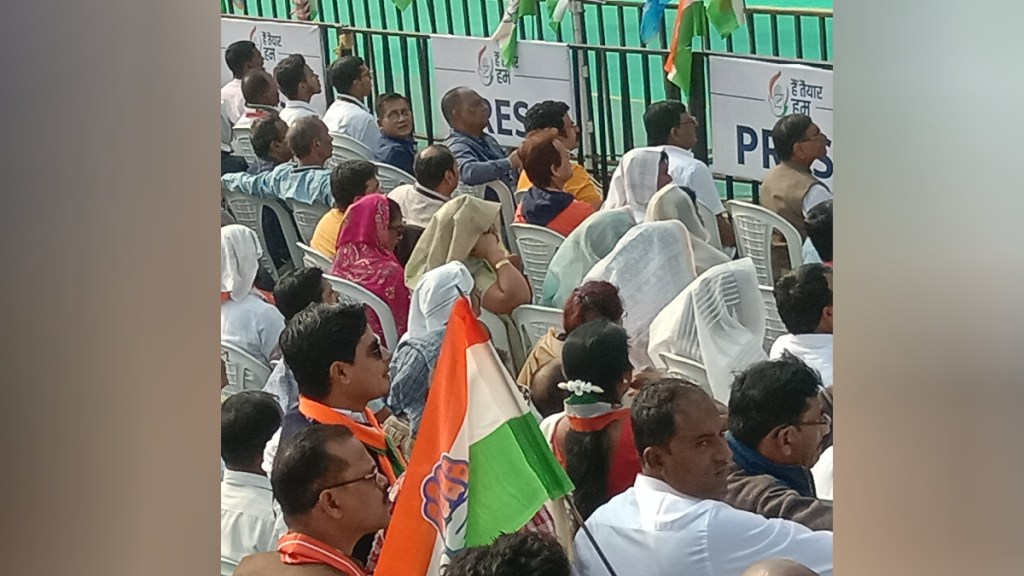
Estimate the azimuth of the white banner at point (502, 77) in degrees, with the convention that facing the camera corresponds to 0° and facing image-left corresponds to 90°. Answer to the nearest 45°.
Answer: approximately 0°

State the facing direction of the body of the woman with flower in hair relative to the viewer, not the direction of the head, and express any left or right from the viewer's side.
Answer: facing away from the viewer and to the right of the viewer

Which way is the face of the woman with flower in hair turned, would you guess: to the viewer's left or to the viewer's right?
to the viewer's right
